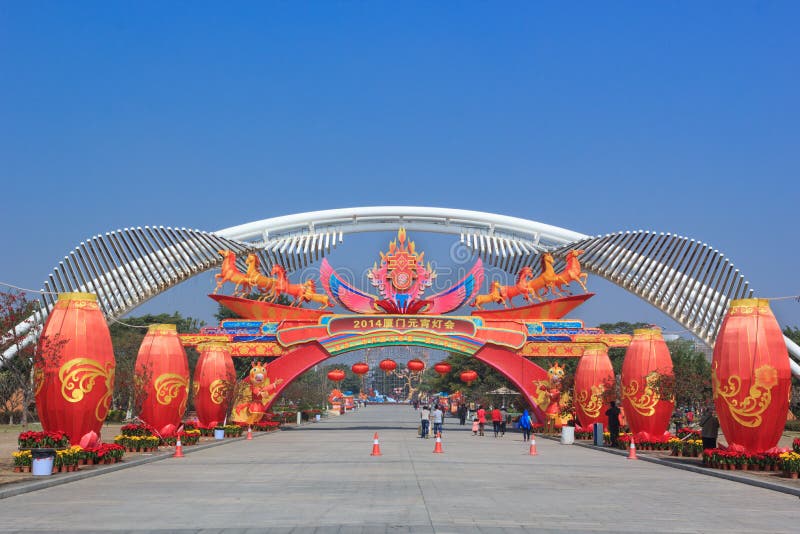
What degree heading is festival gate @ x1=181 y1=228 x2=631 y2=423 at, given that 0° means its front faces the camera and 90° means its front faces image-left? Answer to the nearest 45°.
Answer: approximately 0°

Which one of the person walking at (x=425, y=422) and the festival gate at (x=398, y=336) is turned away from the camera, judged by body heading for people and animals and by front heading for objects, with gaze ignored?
the person walking

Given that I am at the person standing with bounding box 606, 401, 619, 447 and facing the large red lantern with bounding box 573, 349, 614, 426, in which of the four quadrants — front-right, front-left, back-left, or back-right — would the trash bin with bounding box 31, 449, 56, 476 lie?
back-left

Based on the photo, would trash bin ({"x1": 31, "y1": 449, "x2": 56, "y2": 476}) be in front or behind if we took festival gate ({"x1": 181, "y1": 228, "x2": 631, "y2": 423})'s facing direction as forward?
in front

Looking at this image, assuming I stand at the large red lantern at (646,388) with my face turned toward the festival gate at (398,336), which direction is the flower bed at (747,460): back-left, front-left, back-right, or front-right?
back-left

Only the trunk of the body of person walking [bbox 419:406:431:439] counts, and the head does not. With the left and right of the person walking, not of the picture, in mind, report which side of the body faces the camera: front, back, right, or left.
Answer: back

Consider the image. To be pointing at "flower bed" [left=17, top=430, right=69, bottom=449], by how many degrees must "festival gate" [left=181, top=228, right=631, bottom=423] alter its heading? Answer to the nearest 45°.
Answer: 0° — it already faces it

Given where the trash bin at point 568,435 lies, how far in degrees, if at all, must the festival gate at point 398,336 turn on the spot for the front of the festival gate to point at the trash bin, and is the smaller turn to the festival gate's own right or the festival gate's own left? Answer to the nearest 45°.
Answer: approximately 45° to the festival gate's own left

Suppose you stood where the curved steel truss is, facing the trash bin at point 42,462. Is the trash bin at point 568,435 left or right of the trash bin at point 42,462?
left
